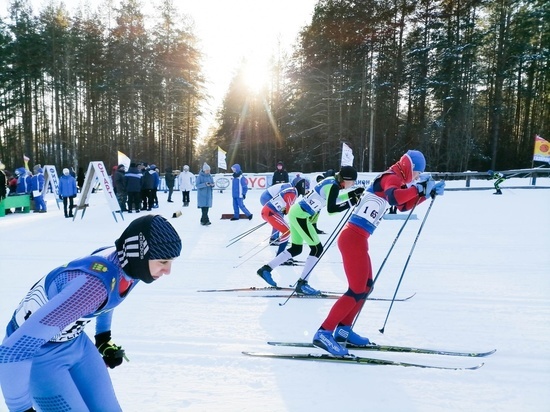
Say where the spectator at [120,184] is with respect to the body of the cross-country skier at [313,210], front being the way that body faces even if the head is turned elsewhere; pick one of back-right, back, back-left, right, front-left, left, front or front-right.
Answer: back-left

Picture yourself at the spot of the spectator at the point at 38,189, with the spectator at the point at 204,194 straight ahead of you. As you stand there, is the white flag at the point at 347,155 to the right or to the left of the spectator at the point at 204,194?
left

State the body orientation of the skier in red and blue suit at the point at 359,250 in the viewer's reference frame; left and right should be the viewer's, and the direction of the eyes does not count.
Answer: facing to the right of the viewer

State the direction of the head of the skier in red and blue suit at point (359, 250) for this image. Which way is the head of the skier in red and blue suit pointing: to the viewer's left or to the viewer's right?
to the viewer's right

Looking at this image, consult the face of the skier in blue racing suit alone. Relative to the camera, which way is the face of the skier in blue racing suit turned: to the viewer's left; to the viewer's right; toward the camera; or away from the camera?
to the viewer's right

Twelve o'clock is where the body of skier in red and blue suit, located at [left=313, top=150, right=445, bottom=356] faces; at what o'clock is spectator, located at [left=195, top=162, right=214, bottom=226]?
The spectator is roughly at 8 o'clock from the skier in red and blue suit.

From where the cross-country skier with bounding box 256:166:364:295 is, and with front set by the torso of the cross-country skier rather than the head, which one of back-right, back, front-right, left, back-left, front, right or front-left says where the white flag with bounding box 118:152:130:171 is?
back-left

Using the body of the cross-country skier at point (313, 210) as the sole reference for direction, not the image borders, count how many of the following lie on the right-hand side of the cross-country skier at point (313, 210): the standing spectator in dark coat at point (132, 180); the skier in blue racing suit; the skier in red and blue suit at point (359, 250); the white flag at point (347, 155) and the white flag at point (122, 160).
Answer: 2

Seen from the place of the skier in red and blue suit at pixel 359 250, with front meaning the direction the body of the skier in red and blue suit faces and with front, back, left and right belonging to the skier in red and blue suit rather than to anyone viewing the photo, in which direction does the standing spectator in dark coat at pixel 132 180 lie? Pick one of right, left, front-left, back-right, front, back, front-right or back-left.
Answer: back-left

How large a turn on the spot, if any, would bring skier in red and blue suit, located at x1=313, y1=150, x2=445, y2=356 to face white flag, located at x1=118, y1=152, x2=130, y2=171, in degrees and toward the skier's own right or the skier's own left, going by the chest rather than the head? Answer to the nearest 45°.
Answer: approximately 135° to the skier's own left

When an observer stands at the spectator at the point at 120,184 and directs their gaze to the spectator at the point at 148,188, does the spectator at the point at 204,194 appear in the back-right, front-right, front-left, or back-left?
front-right

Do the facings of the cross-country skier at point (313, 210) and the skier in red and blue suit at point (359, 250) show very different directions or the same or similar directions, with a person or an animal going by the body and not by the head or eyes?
same or similar directions

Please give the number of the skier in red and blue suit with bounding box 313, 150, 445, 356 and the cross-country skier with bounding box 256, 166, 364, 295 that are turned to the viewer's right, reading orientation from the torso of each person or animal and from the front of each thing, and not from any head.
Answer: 2

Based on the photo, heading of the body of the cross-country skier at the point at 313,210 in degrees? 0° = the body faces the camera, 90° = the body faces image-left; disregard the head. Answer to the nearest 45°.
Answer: approximately 270°

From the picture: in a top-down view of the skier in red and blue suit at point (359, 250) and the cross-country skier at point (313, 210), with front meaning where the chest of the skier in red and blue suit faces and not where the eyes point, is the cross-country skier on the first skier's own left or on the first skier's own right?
on the first skier's own left
